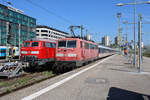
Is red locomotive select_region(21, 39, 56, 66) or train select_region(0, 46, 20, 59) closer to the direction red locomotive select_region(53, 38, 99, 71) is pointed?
the red locomotive

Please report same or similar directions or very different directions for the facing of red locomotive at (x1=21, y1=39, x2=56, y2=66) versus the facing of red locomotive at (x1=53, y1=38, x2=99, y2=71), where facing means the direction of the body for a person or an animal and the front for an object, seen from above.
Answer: same or similar directions

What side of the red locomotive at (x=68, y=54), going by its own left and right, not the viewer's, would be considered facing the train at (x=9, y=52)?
right

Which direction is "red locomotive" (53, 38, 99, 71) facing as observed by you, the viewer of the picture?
facing the viewer and to the left of the viewer

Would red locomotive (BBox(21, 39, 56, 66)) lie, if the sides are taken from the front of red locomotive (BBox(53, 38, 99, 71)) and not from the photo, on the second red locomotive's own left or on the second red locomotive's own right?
on the second red locomotive's own right

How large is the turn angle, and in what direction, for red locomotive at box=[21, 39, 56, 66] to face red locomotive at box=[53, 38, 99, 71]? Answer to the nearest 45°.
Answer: approximately 90° to its left

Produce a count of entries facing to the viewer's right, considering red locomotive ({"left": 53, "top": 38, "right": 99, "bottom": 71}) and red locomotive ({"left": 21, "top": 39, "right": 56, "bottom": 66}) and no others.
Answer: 0
